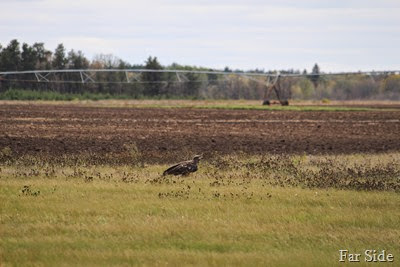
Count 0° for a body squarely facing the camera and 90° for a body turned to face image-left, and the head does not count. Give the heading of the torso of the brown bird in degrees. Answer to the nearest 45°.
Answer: approximately 270°
